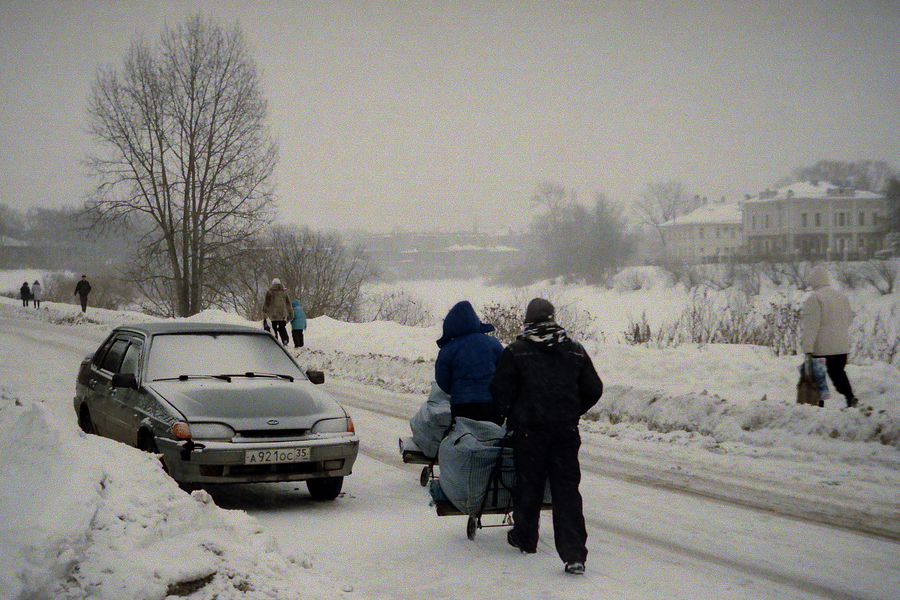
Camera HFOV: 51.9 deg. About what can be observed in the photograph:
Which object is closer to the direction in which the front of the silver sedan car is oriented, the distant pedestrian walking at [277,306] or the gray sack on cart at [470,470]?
the gray sack on cart

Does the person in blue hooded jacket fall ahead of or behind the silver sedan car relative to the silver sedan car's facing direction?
ahead

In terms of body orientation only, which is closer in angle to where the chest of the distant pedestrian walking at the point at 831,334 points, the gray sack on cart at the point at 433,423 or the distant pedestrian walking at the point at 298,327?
the distant pedestrian walking

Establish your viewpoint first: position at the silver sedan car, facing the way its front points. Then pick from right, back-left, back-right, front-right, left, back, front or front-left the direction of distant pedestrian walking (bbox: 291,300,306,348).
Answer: back-left

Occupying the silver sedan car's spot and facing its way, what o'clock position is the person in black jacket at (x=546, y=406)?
The person in black jacket is roughly at 12 o'clock from the silver sedan car.

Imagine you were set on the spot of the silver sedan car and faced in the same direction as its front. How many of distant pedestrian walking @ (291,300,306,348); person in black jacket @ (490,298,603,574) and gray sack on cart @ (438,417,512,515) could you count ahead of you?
2

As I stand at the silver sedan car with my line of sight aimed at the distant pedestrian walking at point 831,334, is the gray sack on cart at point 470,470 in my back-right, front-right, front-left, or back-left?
front-right

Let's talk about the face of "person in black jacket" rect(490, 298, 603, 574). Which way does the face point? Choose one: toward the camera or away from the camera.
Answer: away from the camera

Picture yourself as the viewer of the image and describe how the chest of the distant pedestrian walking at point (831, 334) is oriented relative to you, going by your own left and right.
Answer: facing away from the viewer and to the left of the viewer

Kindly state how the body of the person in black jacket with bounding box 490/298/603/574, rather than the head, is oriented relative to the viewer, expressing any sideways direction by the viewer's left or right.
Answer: facing away from the viewer

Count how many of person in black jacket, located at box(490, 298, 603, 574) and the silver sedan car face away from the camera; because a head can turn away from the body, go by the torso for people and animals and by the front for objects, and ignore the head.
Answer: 1

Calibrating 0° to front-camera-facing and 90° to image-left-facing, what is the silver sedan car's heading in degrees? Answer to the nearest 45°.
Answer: approximately 315°

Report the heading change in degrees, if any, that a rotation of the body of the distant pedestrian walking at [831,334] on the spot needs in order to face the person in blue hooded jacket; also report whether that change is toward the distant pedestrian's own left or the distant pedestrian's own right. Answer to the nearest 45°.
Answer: approximately 90° to the distant pedestrian's own left

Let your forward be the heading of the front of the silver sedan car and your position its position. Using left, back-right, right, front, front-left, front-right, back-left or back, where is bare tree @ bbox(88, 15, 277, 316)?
back-left

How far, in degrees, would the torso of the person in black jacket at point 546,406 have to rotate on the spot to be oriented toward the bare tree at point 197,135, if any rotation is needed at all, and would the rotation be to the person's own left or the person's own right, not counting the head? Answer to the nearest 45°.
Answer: approximately 45° to the person's own left
